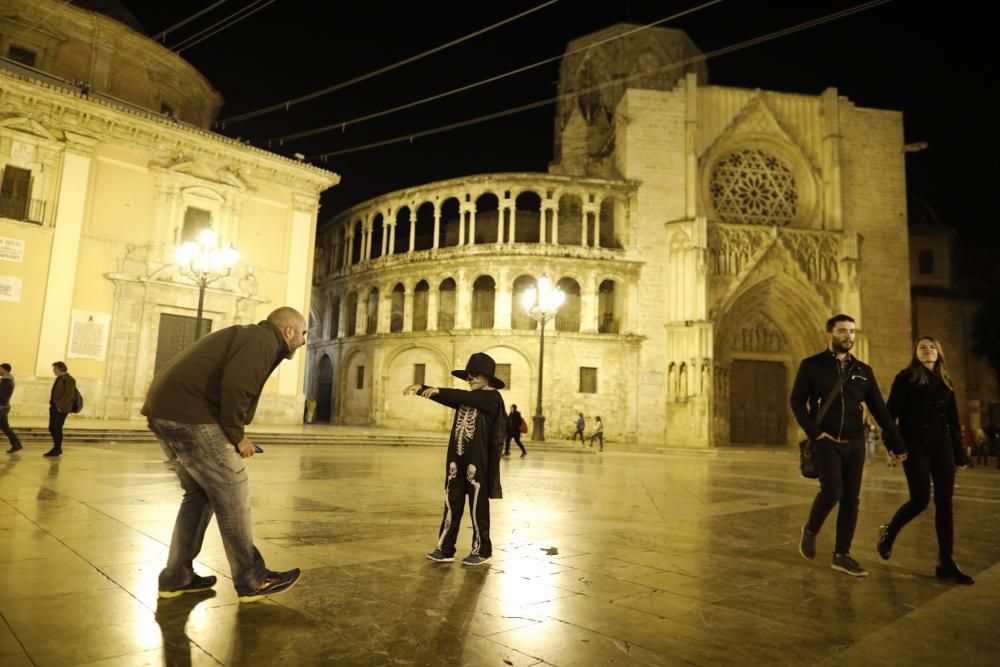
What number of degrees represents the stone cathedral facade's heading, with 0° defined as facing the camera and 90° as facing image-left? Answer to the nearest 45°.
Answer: approximately 0°

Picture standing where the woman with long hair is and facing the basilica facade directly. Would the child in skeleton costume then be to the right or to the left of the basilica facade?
left

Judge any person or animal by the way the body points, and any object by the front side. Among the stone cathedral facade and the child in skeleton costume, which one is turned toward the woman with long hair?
the stone cathedral facade

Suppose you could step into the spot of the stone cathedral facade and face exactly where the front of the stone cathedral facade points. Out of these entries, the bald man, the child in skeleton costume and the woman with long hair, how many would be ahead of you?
3

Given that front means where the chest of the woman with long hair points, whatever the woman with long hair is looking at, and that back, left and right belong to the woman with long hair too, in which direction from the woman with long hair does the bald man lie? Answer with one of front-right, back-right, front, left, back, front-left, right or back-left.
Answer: right

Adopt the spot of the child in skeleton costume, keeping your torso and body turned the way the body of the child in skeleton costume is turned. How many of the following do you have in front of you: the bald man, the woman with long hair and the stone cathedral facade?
1

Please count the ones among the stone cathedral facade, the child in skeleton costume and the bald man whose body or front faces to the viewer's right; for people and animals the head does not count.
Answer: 1

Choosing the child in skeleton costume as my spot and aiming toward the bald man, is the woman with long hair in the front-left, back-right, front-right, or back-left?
back-left

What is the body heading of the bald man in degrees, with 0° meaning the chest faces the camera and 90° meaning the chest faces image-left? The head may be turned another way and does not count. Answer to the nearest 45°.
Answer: approximately 270°

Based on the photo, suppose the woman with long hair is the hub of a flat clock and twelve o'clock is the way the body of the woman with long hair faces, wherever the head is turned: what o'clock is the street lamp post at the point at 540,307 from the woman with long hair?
The street lamp post is roughly at 6 o'clock from the woman with long hair.

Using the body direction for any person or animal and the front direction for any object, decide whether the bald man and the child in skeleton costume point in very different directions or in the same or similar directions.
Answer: very different directions

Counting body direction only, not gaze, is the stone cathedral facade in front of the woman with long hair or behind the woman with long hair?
behind

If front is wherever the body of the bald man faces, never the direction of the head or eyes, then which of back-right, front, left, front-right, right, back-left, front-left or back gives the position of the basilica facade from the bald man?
left
